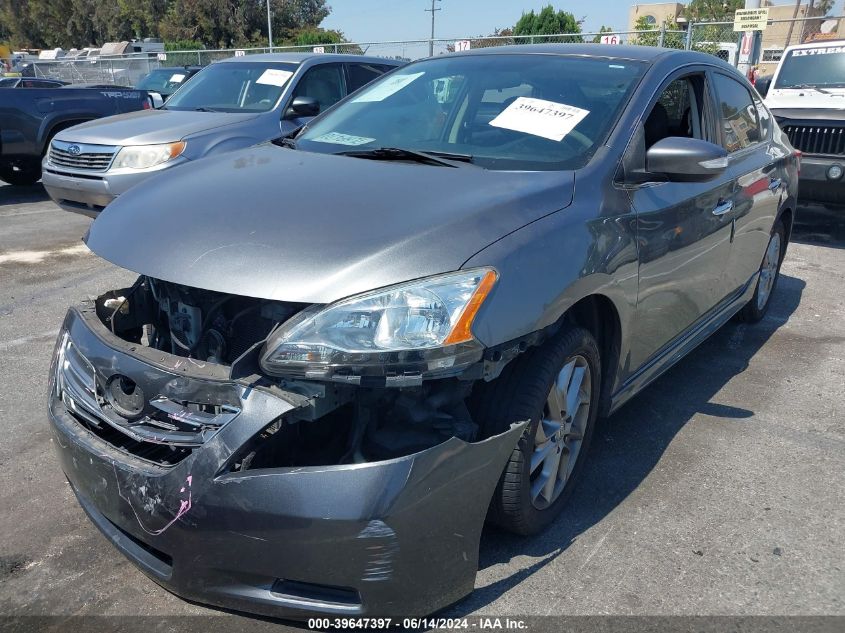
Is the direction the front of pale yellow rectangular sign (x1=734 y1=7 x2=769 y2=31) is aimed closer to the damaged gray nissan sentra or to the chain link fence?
the damaged gray nissan sentra

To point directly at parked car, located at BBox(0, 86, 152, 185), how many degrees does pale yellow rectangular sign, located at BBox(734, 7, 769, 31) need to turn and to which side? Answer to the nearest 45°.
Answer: approximately 45° to its right

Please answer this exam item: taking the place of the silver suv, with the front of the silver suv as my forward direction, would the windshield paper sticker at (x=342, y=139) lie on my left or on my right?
on my left

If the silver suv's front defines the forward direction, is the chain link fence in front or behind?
behind

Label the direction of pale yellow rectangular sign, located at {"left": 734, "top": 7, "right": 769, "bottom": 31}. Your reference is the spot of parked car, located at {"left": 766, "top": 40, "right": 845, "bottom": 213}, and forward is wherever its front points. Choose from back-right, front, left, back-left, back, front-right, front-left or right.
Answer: back

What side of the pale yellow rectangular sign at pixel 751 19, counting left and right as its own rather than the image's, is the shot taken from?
front

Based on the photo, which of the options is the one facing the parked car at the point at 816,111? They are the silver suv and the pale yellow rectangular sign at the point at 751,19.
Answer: the pale yellow rectangular sign

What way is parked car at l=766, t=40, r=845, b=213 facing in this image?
toward the camera

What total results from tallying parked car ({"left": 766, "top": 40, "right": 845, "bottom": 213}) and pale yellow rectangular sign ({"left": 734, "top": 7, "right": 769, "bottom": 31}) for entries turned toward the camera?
2

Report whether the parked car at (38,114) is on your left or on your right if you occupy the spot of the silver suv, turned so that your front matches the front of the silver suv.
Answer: on your right

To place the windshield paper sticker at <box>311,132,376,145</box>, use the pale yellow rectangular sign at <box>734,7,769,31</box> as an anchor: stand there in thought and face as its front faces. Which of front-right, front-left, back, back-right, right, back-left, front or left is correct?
front
